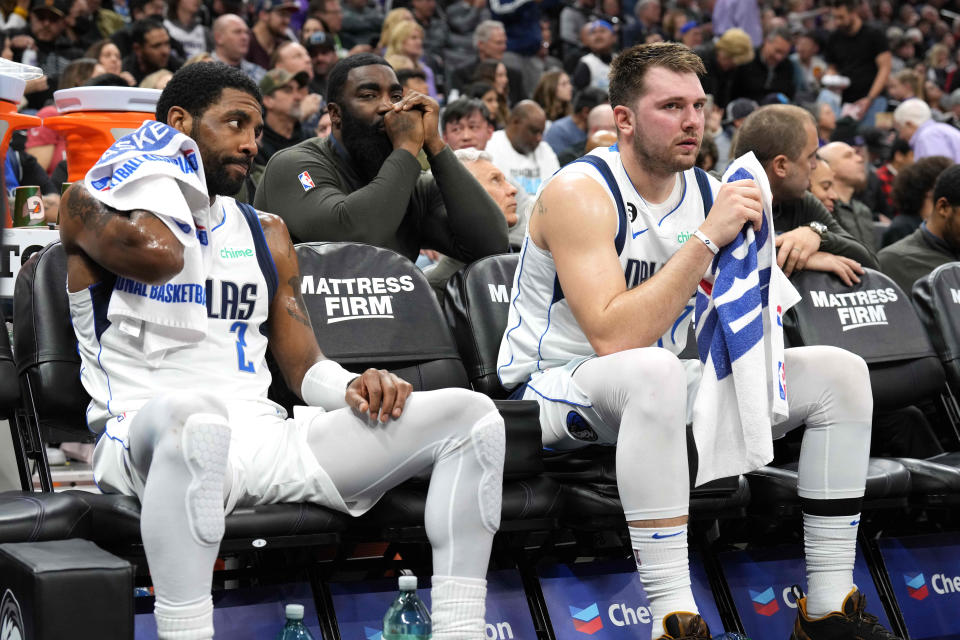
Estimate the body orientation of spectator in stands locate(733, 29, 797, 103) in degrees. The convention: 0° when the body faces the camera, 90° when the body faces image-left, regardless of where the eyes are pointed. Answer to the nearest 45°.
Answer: approximately 315°

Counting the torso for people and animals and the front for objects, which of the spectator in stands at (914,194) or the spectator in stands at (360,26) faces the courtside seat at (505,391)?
the spectator in stands at (360,26)

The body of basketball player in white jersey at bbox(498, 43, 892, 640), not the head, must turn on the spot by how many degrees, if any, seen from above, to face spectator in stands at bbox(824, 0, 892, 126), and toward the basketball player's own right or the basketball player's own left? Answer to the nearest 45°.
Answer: approximately 135° to the basketball player's own left

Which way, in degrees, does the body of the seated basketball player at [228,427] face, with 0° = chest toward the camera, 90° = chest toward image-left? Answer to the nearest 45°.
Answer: approximately 315°

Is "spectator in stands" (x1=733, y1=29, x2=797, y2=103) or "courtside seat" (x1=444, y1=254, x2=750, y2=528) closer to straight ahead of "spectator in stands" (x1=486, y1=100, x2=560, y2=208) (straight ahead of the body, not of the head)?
the courtside seat

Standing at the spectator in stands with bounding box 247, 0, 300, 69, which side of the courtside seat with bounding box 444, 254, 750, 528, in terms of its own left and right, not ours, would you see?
back
